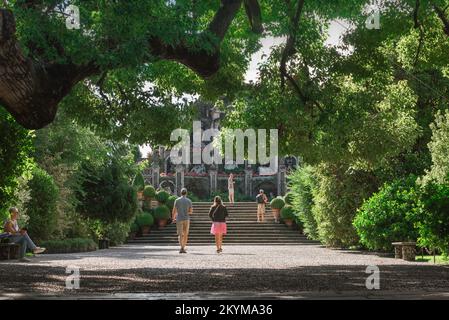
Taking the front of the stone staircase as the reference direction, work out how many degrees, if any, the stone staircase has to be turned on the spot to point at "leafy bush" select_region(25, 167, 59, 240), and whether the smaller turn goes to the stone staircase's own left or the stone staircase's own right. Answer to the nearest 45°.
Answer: approximately 45° to the stone staircase's own right

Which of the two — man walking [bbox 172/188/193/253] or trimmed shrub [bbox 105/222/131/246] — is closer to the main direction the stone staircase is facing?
the man walking

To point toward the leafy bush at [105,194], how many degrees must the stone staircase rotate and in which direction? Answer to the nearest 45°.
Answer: approximately 45° to its right

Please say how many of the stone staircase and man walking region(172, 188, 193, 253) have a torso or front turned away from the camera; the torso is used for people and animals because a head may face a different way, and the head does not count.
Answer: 1

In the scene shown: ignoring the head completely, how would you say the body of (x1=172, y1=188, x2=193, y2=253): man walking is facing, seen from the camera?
away from the camera

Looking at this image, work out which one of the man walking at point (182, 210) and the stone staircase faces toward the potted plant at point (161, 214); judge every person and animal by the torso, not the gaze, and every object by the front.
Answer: the man walking

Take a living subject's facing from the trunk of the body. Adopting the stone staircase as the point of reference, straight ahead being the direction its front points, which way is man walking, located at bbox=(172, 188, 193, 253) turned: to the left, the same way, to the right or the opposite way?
the opposite way
